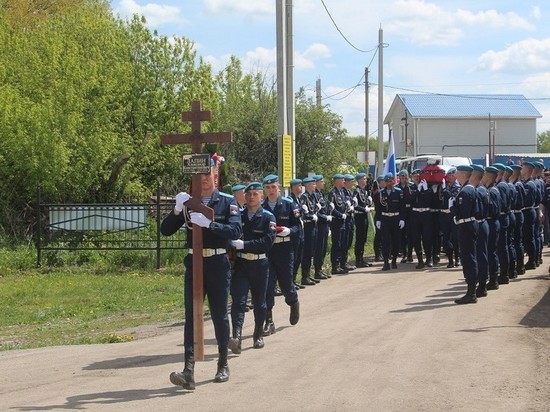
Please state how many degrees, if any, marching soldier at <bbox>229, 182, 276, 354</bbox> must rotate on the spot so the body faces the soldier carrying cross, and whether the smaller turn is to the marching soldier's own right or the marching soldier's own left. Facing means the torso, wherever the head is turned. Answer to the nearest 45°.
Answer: approximately 45° to the marching soldier's own left

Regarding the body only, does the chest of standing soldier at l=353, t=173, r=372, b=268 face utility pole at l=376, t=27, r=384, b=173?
no

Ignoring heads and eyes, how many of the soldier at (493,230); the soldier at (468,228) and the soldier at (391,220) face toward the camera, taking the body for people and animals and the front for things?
1

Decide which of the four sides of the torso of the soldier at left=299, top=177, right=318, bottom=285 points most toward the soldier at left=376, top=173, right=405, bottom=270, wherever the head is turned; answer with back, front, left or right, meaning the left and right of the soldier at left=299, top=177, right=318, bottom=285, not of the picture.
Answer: left

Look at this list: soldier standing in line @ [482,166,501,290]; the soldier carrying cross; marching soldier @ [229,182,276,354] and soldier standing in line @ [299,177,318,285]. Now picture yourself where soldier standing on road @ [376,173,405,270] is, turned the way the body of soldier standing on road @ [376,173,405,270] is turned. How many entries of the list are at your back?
0

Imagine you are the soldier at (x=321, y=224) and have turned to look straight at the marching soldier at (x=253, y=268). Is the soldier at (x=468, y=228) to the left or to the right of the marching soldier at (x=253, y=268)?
left

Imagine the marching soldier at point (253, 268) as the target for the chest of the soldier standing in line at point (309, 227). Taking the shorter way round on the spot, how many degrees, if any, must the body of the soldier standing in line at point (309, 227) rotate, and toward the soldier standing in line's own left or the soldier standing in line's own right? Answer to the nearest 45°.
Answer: approximately 45° to the soldier standing in line's own right

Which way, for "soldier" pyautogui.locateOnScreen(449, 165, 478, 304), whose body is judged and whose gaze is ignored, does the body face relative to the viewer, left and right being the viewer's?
facing to the left of the viewer

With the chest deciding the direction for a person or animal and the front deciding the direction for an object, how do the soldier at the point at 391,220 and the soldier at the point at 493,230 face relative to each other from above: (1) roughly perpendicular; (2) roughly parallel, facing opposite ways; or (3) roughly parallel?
roughly perpendicular

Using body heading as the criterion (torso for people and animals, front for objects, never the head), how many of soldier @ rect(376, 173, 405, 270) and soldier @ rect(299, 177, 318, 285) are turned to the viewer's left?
0

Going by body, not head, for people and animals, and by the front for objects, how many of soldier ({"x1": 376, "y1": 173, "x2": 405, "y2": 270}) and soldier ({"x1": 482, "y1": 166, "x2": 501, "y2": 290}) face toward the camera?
1

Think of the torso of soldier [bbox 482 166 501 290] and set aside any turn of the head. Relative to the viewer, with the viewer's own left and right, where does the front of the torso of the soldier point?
facing to the left of the viewer

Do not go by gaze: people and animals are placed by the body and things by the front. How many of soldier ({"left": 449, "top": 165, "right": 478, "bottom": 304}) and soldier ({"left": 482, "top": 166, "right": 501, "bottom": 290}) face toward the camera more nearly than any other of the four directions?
0

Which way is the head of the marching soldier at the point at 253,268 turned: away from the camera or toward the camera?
toward the camera

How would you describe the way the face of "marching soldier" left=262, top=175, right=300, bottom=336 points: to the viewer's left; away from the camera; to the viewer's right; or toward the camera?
toward the camera

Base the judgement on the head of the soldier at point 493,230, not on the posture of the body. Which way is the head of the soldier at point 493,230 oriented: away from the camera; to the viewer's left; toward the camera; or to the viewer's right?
to the viewer's left

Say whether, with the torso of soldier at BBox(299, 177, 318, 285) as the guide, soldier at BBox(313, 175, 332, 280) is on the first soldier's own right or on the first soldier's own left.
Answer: on the first soldier's own left

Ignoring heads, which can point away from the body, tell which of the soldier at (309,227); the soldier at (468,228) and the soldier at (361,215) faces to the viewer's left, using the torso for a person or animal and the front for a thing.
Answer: the soldier at (468,228)
